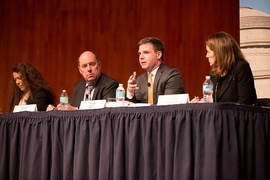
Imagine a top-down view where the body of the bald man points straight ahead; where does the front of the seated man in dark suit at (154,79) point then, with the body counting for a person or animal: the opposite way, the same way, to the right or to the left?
the same way

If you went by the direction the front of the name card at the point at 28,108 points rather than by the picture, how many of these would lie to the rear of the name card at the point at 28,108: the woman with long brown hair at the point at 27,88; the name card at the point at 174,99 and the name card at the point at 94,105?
1

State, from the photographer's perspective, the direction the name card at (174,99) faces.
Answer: facing the viewer

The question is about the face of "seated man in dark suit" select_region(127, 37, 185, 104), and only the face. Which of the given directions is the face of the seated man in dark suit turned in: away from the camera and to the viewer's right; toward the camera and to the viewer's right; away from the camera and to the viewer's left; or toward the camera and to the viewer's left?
toward the camera and to the viewer's left

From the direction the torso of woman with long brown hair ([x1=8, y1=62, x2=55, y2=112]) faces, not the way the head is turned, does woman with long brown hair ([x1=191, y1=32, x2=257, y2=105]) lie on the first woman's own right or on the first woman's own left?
on the first woman's own left

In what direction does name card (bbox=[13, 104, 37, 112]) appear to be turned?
toward the camera

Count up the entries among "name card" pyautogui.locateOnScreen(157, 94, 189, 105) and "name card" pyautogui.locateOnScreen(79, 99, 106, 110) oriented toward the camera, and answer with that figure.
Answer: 2

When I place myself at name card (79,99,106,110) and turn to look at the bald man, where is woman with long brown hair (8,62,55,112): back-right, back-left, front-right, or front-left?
front-left

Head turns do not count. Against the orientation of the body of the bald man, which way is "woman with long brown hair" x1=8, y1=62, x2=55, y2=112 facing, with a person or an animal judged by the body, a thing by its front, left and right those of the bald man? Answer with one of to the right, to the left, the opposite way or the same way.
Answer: the same way

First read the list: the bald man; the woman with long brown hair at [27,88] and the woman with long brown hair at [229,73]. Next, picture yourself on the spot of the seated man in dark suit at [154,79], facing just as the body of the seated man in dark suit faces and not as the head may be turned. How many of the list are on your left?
1
